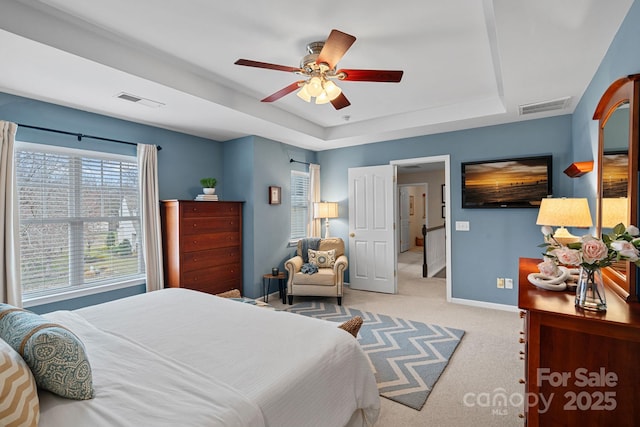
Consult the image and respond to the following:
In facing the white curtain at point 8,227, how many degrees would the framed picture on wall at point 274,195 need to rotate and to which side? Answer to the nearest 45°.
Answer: approximately 90° to its right

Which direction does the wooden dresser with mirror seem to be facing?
to the viewer's left

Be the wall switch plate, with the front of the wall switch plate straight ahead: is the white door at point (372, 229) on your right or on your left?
on your right

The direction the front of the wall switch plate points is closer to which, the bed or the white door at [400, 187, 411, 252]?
the bed

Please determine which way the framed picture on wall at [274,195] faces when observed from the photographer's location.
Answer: facing the viewer and to the right of the viewer

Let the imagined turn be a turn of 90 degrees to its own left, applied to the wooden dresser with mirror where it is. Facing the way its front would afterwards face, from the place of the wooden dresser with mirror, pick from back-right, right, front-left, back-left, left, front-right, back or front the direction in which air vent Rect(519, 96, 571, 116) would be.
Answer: back

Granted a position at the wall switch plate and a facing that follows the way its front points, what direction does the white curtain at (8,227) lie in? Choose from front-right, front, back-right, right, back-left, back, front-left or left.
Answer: front-right

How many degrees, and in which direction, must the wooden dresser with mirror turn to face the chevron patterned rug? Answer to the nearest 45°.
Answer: approximately 45° to its right

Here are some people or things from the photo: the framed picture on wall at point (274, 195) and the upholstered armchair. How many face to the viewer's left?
0
